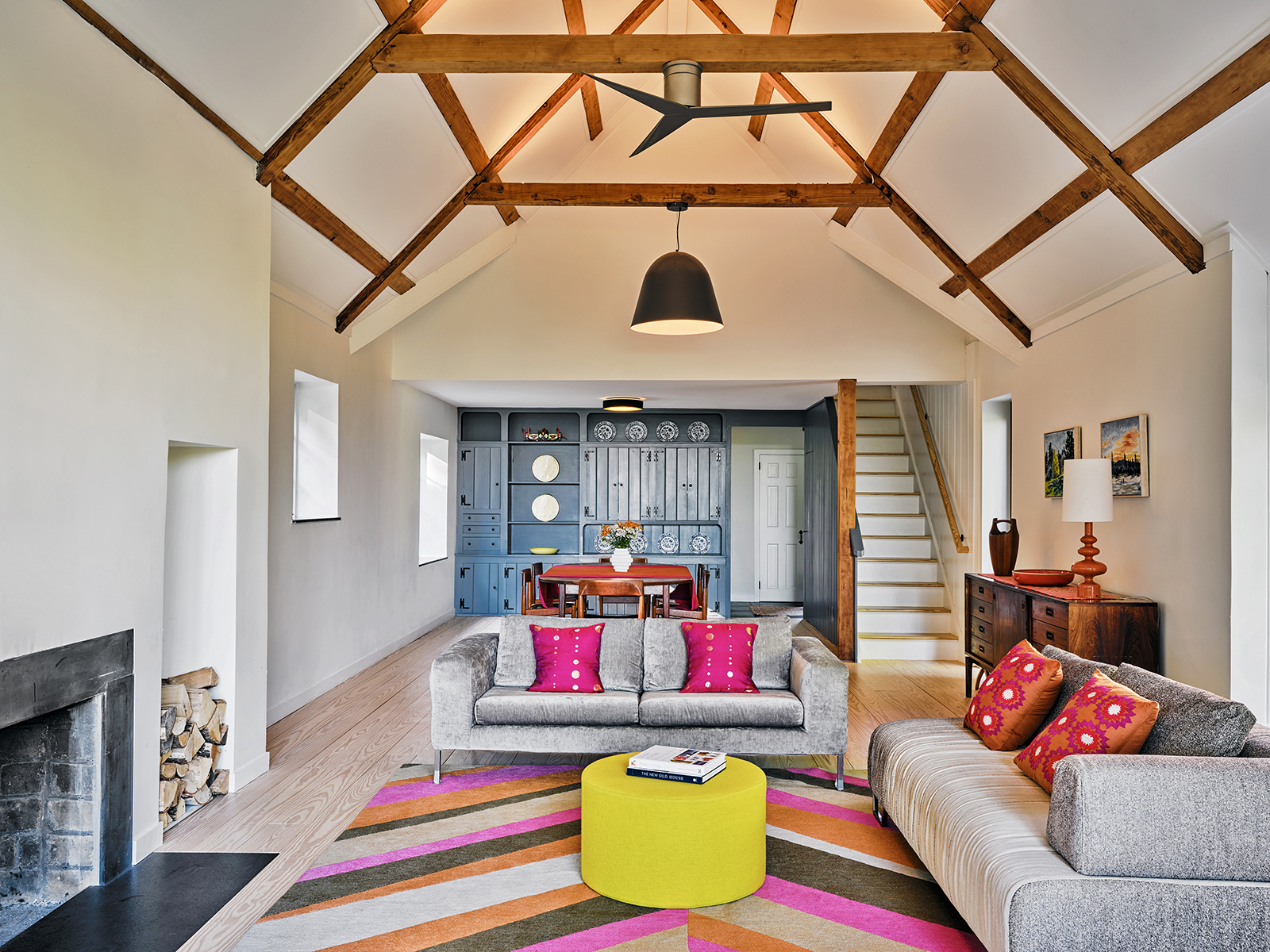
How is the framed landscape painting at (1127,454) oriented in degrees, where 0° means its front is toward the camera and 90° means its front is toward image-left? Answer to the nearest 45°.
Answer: approximately 45°

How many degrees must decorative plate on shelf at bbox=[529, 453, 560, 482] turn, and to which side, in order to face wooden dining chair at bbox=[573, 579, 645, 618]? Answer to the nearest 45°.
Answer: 0° — it already faces it

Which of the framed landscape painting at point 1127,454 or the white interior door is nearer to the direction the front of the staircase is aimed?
the framed landscape painting

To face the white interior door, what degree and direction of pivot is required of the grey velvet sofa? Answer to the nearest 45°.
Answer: approximately 180°

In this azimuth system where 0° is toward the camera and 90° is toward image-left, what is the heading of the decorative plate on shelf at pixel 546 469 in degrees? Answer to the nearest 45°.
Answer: approximately 0°

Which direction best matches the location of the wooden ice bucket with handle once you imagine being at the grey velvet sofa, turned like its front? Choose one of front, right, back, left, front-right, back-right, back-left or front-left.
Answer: back-left

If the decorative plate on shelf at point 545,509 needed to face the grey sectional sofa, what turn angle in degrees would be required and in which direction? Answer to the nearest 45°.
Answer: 0° — it already faces it

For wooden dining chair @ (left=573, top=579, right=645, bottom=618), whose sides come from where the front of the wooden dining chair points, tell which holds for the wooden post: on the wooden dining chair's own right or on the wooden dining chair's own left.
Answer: on the wooden dining chair's own right

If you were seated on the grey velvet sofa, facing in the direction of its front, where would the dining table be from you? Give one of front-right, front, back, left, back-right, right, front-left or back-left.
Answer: back

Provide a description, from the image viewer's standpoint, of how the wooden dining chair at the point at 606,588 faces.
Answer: facing away from the viewer

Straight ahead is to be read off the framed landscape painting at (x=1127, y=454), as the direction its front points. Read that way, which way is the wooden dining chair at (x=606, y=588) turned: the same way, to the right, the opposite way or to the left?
to the right

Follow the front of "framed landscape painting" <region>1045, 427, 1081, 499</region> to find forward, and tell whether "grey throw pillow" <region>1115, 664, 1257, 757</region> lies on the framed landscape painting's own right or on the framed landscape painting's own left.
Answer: on the framed landscape painting's own left

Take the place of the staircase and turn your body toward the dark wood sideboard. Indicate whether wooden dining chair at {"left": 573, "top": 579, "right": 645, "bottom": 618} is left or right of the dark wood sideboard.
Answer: right

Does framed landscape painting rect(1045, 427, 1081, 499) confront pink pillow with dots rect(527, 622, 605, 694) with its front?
yes

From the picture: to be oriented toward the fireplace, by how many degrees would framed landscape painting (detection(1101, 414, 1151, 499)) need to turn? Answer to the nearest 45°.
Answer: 0° — it already faces it
